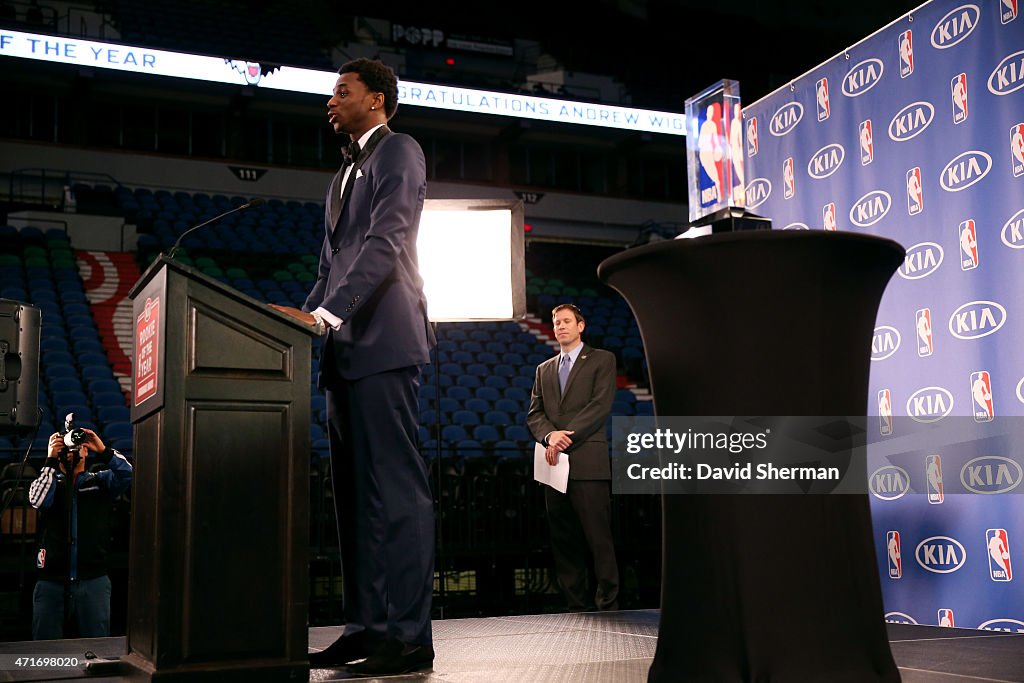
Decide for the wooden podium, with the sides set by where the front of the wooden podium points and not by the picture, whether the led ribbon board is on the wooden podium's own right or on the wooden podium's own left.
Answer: on the wooden podium's own right

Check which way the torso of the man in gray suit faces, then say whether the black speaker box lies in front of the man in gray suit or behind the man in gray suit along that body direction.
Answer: in front

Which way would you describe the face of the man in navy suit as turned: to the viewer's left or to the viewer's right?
to the viewer's left

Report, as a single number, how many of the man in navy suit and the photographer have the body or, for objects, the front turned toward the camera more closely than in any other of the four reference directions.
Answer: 1

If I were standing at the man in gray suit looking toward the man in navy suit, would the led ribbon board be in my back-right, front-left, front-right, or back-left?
back-right

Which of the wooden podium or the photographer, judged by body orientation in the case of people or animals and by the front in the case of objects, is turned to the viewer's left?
the wooden podium

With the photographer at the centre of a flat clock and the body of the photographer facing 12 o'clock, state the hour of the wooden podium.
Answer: The wooden podium is roughly at 12 o'clock from the photographer.

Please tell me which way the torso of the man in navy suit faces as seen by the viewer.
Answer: to the viewer's left

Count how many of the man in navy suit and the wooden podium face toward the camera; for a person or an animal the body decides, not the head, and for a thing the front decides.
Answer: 0

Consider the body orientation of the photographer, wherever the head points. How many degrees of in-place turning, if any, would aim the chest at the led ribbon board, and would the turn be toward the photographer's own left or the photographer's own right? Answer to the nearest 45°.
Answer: approximately 180°

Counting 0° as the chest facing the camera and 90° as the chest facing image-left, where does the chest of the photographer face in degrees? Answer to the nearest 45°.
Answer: approximately 0°

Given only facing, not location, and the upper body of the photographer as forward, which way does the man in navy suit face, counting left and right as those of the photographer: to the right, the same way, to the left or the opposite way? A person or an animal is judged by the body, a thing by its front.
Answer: to the right

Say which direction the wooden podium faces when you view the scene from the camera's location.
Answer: facing to the left of the viewer

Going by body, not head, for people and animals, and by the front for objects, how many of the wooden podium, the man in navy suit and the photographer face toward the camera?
1
